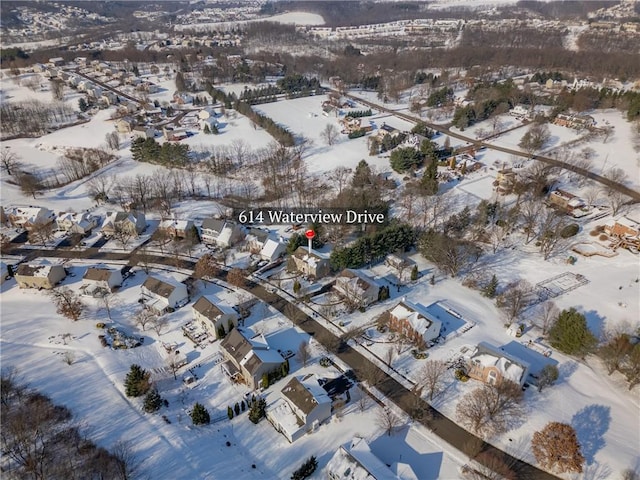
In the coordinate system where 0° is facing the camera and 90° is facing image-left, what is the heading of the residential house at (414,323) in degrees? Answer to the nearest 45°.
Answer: approximately 45°

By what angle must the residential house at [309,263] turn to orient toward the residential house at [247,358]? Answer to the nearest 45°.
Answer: approximately 45° to its left

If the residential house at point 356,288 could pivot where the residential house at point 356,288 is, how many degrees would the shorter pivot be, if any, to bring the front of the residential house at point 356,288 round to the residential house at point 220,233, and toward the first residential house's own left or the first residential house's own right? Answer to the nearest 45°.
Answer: approximately 90° to the first residential house's own right

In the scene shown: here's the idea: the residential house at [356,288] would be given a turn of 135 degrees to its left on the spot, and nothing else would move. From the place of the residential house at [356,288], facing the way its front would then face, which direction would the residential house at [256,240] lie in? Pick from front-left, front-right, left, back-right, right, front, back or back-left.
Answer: back-left

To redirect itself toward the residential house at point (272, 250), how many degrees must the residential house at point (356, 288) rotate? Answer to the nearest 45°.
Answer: approximately 90° to its right

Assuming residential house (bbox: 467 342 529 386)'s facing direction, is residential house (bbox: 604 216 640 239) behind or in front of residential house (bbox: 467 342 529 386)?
behind

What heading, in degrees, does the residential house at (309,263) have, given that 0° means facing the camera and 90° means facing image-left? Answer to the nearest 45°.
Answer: approximately 45°

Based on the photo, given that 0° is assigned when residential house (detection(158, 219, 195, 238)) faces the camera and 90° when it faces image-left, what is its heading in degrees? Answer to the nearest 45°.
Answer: approximately 0°

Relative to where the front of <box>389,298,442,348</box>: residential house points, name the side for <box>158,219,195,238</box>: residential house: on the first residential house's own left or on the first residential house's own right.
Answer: on the first residential house's own right

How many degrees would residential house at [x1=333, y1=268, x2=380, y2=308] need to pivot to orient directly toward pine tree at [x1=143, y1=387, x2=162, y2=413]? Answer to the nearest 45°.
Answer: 0° — it already faces it

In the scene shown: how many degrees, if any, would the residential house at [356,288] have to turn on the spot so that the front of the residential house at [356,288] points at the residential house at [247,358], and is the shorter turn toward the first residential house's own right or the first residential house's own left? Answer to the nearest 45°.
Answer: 0° — it already faces it
